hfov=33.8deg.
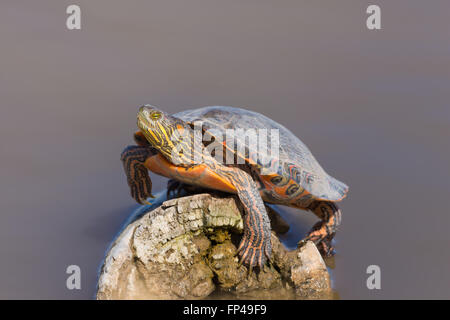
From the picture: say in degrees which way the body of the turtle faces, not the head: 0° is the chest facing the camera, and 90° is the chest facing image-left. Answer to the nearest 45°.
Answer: approximately 45°
